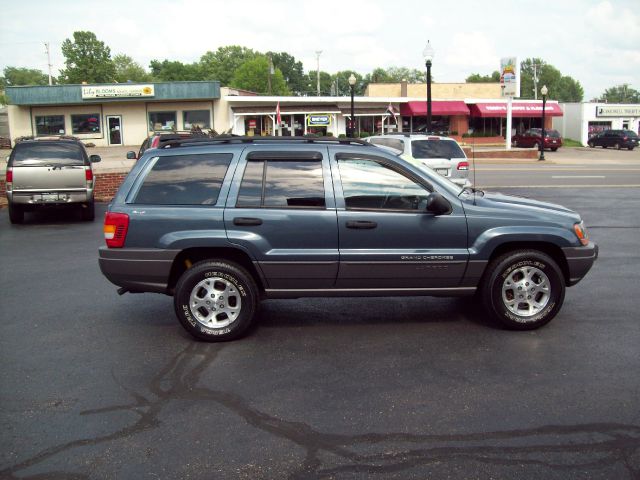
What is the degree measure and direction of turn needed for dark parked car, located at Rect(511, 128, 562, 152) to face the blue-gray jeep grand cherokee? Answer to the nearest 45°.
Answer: approximately 135° to its left

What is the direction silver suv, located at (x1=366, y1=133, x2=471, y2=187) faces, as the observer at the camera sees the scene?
facing away from the viewer and to the left of the viewer

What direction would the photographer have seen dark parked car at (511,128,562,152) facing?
facing away from the viewer and to the left of the viewer

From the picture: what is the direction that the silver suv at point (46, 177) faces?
away from the camera

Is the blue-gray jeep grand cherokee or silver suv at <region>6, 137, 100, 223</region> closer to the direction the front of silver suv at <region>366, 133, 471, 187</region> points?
the silver suv

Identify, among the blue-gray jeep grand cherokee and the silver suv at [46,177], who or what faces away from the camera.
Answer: the silver suv

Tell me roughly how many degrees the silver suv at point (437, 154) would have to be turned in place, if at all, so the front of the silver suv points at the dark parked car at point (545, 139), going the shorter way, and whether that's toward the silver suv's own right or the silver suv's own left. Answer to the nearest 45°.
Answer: approximately 45° to the silver suv's own right

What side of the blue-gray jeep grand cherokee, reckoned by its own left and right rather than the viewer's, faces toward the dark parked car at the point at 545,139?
left

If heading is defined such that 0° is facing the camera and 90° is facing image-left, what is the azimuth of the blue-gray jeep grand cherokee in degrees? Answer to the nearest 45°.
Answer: approximately 270°

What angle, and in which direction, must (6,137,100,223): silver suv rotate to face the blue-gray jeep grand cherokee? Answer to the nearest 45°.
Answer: approximately 180°
